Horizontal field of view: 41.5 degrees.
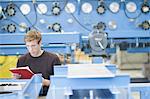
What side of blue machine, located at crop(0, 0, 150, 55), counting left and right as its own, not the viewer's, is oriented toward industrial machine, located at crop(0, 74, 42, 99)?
front

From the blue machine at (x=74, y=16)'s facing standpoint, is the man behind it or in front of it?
in front

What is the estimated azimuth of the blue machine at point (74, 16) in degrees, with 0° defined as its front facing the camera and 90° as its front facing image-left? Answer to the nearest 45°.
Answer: approximately 0°

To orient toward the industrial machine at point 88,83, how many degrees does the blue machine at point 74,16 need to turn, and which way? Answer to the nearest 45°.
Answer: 0° — it already faces it

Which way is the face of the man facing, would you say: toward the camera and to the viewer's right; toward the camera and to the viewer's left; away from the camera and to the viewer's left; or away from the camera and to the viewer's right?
toward the camera and to the viewer's left
